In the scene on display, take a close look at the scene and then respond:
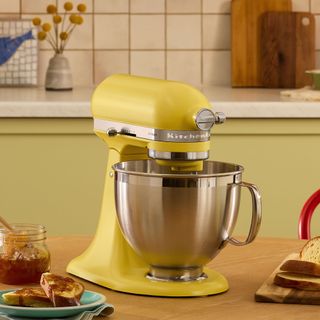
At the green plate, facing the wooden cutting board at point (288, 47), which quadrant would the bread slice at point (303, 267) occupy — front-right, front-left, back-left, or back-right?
front-right

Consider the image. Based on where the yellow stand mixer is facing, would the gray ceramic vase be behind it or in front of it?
behind

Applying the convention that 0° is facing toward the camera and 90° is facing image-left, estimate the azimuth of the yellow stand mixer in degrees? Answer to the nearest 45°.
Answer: approximately 315°

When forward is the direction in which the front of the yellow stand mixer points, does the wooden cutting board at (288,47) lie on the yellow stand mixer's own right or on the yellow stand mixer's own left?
on the yellow stand mixer's own left
